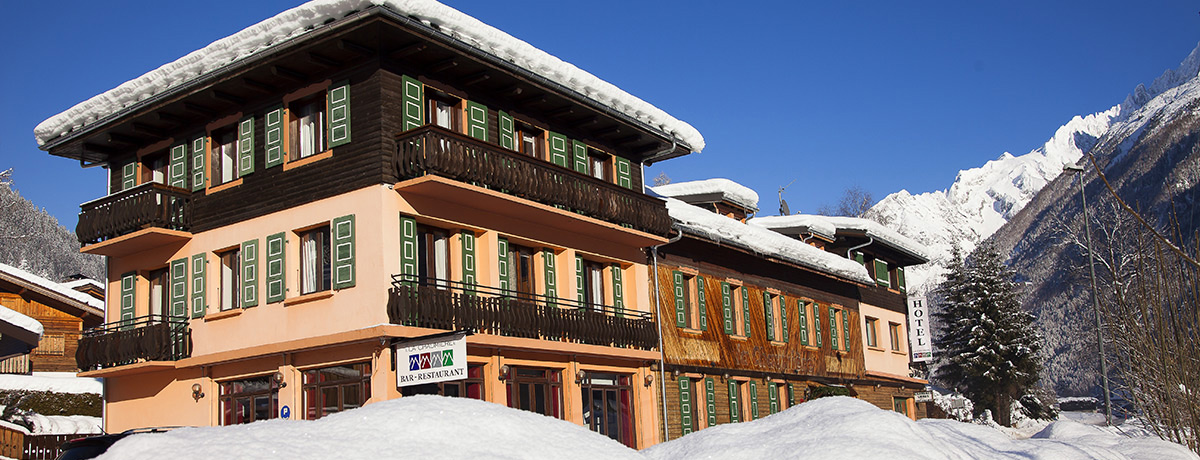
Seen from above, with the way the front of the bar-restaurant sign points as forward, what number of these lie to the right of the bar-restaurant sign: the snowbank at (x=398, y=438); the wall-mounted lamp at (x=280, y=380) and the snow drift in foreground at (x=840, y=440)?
1

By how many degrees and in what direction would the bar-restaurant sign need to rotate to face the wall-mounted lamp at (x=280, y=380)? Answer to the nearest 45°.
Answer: approximately 90° to its right

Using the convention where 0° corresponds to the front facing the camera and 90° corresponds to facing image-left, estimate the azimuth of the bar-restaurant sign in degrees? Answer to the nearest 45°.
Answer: approximately 45°

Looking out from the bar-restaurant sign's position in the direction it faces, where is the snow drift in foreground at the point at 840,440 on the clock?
The snow drift in foreground is roughly at 10 o'clock from the bar-restaurant sign.

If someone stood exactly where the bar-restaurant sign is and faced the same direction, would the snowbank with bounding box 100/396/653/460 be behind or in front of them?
in front

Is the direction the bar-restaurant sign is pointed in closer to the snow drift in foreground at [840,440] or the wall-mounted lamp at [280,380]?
the snow drift in foreground

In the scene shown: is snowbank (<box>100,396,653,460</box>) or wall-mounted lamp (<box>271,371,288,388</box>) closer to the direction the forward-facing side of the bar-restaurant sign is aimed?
the snowbank
